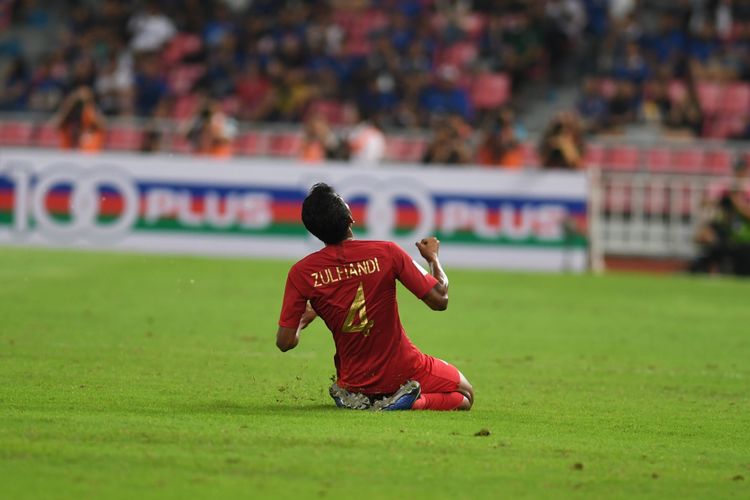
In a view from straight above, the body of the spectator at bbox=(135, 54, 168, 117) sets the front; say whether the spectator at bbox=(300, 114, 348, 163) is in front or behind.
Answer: in front

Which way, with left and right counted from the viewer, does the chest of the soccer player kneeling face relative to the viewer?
facing away from the viewer and to the right of the viewer

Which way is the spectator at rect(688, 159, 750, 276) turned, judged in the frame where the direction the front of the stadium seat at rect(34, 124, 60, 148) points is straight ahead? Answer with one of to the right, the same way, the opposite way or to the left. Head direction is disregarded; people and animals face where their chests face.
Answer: to the right

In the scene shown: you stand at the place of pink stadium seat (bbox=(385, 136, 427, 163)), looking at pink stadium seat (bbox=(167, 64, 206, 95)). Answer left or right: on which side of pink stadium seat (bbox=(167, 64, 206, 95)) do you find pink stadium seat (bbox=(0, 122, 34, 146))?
left

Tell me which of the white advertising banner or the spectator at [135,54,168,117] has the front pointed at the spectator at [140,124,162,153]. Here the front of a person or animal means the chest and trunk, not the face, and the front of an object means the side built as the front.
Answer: the spectator at [135,54,168,117]

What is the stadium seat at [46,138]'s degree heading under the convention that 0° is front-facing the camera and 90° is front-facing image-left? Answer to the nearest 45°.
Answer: approximately 0°

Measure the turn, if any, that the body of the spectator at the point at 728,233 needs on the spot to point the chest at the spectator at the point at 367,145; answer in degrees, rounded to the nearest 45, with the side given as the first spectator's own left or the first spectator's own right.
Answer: approximately 45° to the first spectator's own right
